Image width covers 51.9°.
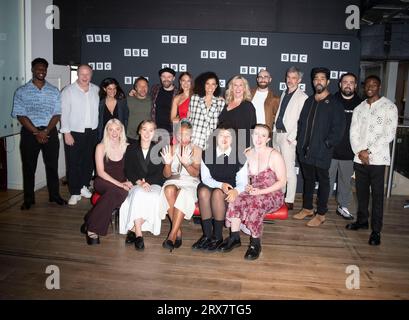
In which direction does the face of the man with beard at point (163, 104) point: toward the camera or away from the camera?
toward the camera

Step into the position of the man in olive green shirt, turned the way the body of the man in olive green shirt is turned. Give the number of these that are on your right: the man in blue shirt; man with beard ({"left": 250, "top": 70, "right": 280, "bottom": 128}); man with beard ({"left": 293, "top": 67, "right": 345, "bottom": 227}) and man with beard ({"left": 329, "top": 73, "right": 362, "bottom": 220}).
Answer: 1

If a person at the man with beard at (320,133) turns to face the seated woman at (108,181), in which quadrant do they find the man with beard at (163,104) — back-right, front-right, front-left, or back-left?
front-right

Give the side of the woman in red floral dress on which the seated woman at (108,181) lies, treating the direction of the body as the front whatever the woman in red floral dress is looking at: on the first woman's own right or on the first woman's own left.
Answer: on the first woman's own right

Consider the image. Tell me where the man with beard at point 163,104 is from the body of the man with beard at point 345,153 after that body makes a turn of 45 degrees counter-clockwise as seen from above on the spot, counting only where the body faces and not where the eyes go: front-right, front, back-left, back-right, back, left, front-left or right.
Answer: back-right

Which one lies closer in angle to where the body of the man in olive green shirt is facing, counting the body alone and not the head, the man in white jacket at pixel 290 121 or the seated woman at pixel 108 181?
the seated woman

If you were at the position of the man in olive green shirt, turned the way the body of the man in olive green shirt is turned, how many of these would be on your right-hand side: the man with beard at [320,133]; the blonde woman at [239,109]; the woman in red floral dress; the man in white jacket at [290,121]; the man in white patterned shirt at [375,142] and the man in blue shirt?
1

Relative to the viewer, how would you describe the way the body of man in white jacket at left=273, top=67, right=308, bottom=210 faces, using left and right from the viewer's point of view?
facing the viewer and to the left of the viewer

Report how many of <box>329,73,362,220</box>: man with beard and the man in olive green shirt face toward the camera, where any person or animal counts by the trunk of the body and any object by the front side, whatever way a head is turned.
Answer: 2

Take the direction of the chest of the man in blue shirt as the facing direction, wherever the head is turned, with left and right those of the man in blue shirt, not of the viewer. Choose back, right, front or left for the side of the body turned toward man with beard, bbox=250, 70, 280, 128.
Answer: left

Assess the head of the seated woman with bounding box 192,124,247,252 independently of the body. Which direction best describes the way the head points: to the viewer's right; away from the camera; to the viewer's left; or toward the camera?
toward the camera

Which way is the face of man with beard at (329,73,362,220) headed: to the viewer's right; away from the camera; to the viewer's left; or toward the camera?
toward the camera

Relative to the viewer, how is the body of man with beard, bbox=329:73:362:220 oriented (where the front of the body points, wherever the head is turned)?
toward the camera

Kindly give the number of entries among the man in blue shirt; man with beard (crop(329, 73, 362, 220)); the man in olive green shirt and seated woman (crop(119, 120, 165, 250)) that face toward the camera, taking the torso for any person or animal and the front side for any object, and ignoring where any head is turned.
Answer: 4

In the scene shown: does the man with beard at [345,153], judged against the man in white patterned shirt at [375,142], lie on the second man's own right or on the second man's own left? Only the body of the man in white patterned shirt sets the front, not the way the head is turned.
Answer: on the second man's own right
